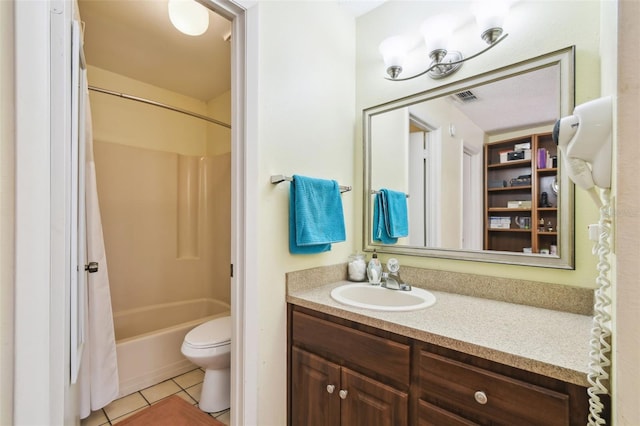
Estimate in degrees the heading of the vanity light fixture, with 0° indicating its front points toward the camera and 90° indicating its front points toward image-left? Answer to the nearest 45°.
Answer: approximately 45°

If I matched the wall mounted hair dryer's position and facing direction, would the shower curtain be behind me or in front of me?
in front

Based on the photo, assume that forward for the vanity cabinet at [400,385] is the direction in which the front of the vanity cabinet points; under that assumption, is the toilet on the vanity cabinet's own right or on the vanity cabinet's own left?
on the vanity cabinet's own right

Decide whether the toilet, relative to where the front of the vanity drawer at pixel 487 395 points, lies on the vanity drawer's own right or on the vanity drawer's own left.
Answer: on the vanity drawer's own right

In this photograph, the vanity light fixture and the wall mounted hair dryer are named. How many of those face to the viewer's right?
0

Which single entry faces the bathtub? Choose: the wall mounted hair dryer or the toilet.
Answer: the wall mounted hair dryer

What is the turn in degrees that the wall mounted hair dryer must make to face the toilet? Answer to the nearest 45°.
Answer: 0° — it already faces it

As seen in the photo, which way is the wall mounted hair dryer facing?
to the viewer's left
